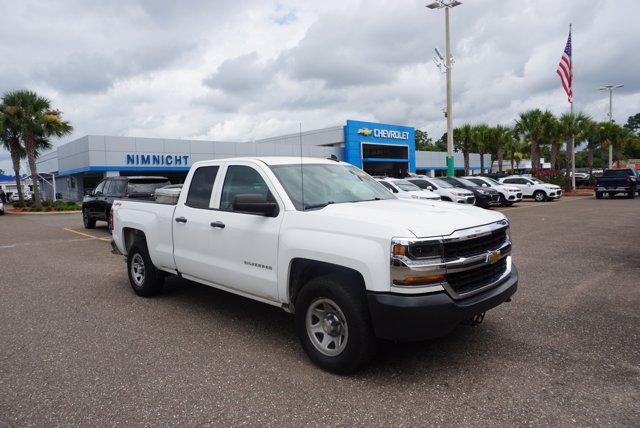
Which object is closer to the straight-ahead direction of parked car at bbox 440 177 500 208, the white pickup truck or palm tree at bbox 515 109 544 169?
the white pickup truck

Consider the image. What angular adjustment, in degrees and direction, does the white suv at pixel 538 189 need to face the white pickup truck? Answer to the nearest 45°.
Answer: approximately 45° to its right

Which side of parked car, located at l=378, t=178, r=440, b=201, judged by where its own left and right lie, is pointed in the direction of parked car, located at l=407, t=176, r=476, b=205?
left

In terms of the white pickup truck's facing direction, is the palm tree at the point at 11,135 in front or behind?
behind

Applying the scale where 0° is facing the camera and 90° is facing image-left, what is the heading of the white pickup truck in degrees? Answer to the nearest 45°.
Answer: approximately 315°
